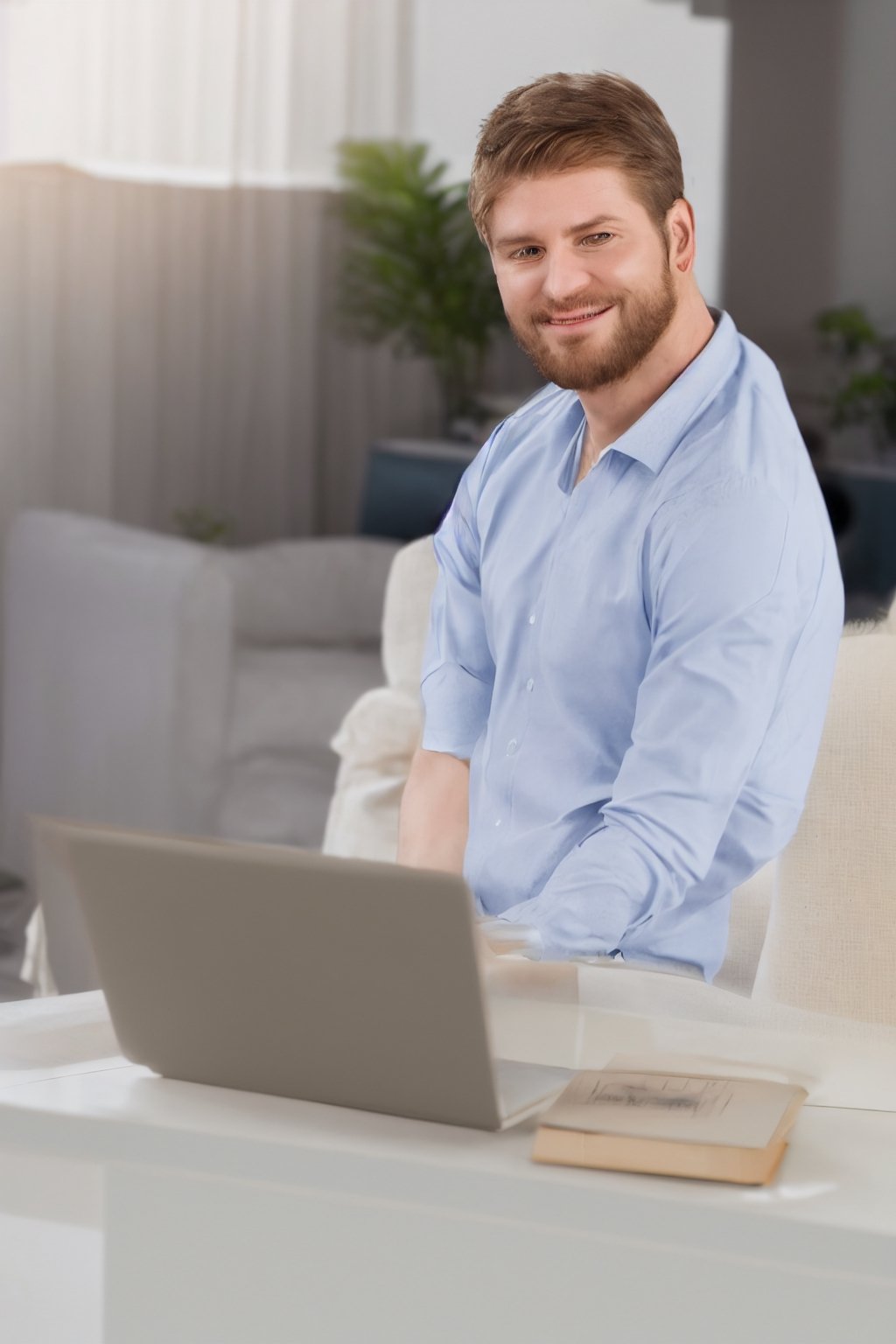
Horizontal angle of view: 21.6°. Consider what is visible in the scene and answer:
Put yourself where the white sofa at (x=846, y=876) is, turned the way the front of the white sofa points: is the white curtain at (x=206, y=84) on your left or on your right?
on your right

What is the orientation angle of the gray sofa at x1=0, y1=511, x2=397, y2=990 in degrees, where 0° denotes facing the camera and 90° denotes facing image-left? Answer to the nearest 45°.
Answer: approximately 315°

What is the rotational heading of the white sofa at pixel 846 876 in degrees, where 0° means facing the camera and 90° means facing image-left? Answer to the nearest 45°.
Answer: approximately 45°

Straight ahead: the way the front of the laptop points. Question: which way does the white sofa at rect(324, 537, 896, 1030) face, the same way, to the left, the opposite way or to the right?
the opposite way

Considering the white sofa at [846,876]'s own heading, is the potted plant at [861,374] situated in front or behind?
behind

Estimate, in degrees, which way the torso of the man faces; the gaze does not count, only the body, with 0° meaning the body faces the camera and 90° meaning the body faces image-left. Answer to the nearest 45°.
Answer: approximately 45°
